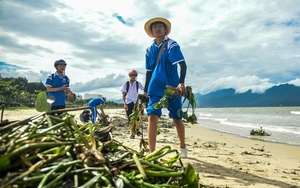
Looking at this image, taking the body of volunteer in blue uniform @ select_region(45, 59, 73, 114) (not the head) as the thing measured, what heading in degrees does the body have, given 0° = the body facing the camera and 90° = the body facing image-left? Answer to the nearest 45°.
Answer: approximately 315°

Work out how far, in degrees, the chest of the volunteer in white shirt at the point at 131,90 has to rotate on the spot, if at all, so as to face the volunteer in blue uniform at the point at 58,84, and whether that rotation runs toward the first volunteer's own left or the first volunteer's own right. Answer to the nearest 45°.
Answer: approximately 45° to the first volunteer's own right

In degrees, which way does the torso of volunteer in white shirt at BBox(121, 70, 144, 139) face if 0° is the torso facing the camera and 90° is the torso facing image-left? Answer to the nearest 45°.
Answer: approximately 0°
